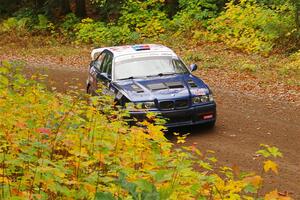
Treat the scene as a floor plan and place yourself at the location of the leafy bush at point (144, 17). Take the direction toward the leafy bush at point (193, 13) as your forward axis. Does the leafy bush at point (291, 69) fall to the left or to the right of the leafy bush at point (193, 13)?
right

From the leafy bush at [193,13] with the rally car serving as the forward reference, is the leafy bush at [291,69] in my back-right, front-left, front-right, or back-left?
front-left

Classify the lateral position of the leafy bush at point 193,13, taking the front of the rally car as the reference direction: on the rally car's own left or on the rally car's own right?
on the rally car's own left

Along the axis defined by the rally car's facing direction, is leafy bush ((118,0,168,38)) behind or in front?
behind

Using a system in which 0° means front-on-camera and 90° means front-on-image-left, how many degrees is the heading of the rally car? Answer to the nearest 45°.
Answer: approximately 315°

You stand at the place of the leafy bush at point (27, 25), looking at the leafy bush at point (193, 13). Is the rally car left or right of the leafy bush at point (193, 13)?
right

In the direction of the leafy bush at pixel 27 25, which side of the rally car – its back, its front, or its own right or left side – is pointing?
back

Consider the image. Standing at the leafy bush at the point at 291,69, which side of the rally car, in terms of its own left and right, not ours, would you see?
left

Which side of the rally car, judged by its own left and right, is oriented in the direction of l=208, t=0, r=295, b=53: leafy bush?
left

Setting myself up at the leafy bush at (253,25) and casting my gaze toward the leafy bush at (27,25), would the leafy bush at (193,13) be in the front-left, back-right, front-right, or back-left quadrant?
front-right

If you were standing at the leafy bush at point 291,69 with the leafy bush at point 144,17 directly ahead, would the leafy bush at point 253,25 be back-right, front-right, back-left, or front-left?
front-right
